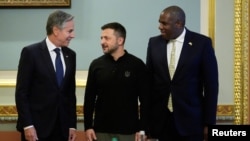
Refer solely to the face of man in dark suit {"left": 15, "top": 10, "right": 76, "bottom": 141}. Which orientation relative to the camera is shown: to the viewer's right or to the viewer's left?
to the viewer's right

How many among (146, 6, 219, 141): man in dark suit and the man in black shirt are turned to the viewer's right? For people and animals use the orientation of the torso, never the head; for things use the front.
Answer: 0

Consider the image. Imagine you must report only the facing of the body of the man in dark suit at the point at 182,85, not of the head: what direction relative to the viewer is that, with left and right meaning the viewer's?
facing the viewer and to the left of the viewer

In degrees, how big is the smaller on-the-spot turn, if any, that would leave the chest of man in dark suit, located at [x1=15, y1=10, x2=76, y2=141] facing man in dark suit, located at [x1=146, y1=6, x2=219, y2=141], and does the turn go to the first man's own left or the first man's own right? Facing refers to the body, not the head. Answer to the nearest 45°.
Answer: approximately 45° to the first man's own left

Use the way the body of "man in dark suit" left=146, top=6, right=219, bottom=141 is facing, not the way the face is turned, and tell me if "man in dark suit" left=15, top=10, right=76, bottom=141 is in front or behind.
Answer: in front

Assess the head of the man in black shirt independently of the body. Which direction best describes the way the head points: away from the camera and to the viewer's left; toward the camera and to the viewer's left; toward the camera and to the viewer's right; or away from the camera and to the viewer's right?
toward the camera and to the viewer's left

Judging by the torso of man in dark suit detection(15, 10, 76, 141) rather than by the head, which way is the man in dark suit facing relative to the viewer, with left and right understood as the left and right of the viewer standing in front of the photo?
facing the viewer and to the right of the viewer
